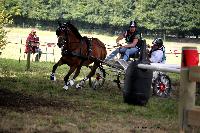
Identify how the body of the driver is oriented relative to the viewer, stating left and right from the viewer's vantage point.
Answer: facing the viewer and to the left of the viewer

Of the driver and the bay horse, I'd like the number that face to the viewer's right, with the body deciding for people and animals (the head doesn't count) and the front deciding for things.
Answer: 0

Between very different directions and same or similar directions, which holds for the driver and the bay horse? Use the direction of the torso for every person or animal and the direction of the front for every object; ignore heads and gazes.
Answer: same or similar directions

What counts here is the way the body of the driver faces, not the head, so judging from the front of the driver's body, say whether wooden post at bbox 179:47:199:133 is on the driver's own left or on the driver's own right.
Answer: on the driver's own left

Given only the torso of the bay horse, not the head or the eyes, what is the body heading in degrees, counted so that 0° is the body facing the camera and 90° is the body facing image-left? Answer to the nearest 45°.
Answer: approximately 45°

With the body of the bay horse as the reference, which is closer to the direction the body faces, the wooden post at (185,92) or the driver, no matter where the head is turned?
the wooden post

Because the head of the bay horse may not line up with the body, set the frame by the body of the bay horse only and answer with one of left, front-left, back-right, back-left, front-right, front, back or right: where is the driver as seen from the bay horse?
back-left

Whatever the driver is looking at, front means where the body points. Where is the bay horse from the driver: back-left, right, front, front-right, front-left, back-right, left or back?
front-right
